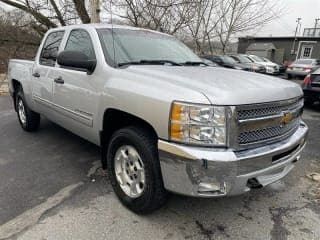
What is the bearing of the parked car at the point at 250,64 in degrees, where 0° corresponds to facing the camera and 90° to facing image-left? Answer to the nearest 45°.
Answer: approximately 315°

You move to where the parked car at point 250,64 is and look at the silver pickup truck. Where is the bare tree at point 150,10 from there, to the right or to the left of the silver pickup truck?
right

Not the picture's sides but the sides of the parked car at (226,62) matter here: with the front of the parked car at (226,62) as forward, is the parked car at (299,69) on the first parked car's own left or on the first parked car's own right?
on the first parked car's own left

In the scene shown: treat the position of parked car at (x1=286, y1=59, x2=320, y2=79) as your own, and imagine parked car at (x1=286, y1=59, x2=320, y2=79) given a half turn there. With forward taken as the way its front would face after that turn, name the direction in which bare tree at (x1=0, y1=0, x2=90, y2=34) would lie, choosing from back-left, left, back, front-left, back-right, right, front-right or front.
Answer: front

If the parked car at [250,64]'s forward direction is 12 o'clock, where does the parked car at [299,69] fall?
the parked car at [299,69] is roughly at 9 o'clock from the parked car at [250,64].

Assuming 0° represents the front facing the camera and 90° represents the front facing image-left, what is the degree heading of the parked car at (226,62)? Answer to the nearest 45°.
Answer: approximately 315°

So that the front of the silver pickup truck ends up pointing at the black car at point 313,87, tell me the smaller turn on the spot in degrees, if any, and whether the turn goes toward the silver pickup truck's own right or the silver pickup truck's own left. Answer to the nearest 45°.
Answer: approximately 90° to the silver pickup truck's own left
